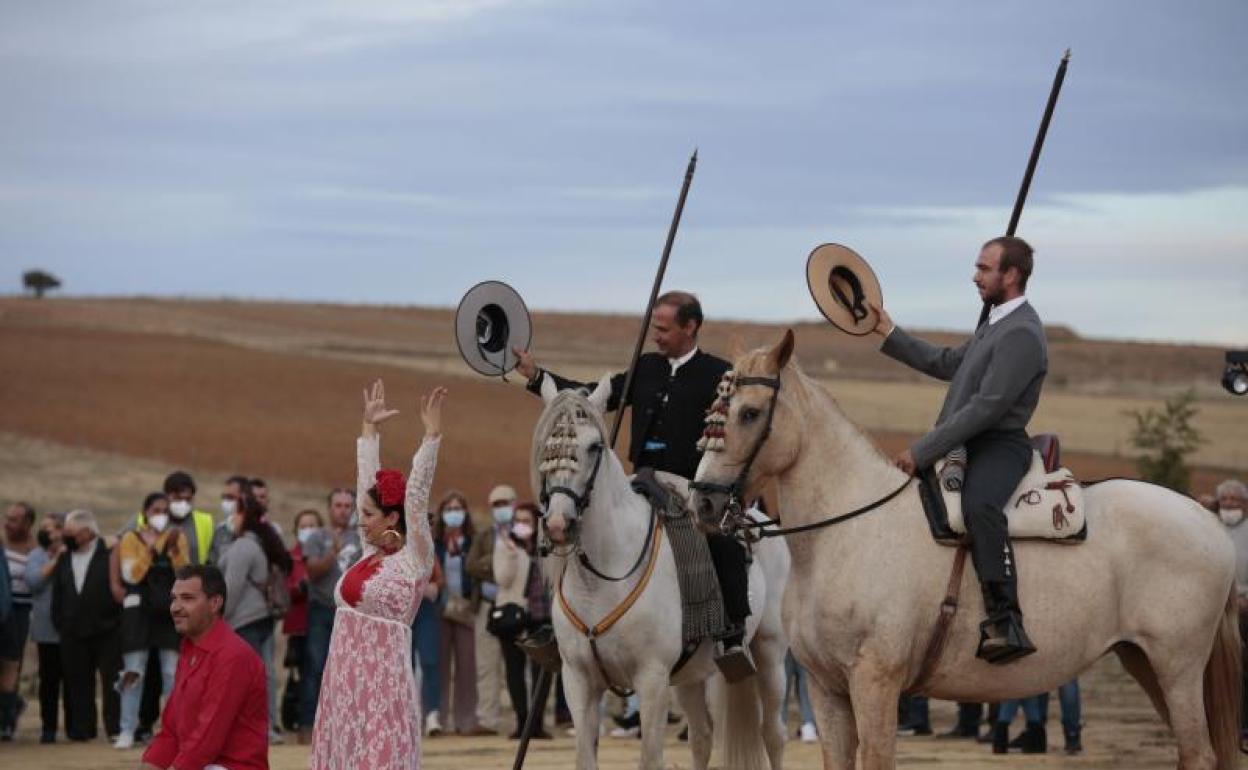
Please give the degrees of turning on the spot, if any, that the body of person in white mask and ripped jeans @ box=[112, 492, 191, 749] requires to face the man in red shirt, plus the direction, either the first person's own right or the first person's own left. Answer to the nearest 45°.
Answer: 0° — they already face them

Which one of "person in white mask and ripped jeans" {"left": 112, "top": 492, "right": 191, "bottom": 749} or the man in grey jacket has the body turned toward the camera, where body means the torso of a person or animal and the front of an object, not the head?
the person in white mask and ripped jeans

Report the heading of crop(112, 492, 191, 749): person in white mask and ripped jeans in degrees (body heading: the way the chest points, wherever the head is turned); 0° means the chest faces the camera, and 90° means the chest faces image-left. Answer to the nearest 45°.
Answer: approximately 0°

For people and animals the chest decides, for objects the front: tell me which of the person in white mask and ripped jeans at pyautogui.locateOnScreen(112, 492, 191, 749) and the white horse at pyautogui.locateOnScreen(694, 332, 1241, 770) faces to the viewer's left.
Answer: the white horse

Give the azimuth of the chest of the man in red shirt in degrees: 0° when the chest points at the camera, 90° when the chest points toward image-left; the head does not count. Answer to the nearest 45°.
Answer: approximately 45°

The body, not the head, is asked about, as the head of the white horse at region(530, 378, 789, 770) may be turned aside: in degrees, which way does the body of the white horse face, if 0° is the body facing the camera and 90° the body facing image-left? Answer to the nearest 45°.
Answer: approximately 45°

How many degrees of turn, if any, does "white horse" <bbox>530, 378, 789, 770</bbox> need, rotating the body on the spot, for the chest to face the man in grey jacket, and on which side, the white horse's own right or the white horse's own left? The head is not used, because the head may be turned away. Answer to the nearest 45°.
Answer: approximately 90° to the white horse's own left

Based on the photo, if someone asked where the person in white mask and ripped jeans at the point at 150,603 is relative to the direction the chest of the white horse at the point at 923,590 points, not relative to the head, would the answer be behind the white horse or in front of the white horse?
in front

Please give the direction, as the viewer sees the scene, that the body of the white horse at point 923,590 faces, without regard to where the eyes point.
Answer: to the viewer's left

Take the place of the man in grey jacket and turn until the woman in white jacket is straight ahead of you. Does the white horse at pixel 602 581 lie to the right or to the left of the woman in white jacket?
left

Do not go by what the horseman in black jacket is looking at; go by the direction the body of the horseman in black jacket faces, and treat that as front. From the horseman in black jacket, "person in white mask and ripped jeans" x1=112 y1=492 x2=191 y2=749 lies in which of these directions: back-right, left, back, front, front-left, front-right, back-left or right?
right

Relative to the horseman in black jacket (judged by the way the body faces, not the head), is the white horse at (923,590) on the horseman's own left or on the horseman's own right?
on the horseman's own left

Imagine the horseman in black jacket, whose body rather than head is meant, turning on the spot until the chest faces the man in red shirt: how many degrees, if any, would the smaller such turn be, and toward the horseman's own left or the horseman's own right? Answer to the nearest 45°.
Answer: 0° — they already face them

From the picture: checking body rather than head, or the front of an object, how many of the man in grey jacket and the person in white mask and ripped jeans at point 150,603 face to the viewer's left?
1

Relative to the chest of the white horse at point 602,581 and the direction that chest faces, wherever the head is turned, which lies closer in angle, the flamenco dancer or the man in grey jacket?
the flamenco dancer

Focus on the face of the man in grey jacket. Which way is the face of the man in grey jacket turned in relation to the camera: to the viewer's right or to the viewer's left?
to the viewer's left

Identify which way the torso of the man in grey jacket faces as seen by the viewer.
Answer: to the viewer's left
